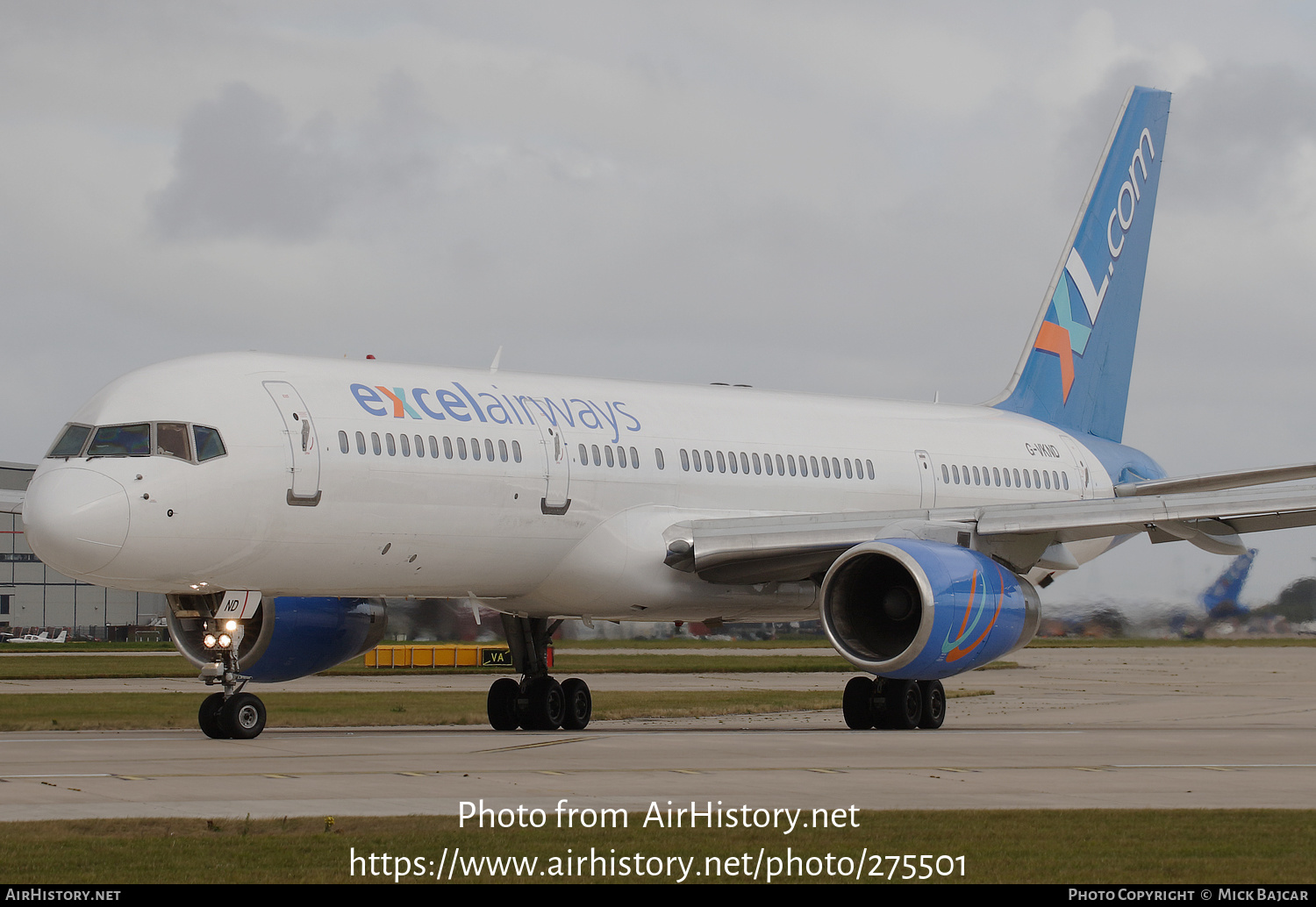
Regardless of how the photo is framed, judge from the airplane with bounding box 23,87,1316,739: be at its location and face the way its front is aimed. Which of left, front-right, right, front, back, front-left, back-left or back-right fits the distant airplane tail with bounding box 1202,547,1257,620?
back

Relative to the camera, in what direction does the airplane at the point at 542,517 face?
facing the viewer and to the left of the viewer
